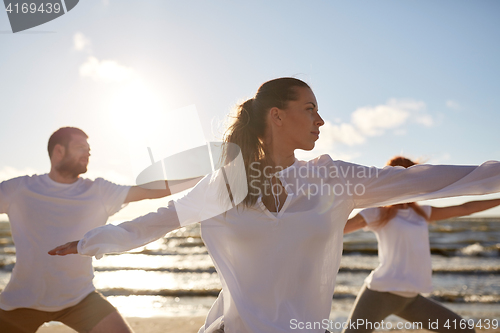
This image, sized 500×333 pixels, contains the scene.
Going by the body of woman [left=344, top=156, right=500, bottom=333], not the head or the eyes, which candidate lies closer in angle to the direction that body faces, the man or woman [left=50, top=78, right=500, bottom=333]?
the woman

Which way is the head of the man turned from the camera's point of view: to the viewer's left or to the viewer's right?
to the viewer's right

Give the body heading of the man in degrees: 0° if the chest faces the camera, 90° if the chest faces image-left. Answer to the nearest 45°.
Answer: approximately 0°

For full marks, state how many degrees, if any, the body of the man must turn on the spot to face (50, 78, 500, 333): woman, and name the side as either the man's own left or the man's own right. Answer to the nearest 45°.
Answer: approximately 45° to the man's own left

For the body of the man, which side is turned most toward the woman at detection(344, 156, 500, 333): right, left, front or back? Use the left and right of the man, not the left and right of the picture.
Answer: left

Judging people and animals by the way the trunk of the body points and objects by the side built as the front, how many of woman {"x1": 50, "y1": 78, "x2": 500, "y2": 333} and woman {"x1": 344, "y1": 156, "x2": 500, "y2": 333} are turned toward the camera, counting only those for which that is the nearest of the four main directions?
2

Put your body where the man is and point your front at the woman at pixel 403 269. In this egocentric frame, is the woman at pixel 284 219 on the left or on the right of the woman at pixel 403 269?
right

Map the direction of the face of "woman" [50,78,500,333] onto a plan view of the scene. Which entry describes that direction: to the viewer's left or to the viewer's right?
to the viewer's right

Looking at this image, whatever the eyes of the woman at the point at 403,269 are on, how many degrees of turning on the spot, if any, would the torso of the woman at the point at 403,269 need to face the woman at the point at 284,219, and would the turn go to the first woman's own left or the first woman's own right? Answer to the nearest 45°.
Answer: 0° — they already face them

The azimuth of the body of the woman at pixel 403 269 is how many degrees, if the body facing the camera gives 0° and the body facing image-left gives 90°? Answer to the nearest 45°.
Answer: approximately 0°
